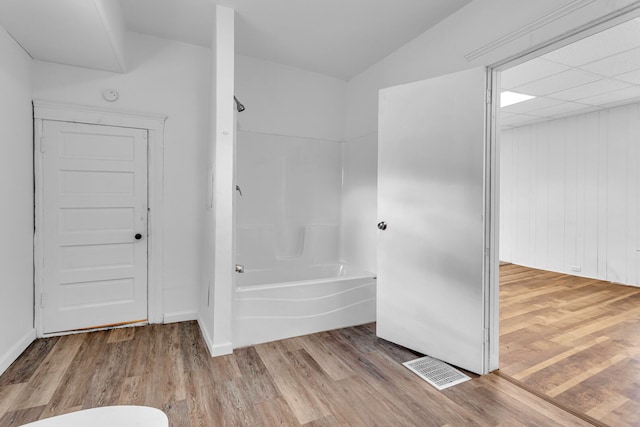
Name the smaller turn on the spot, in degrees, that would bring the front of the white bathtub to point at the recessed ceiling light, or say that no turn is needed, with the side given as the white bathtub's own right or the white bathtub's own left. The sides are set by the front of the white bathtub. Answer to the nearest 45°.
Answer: approximately 90° to the white bathtub's own left

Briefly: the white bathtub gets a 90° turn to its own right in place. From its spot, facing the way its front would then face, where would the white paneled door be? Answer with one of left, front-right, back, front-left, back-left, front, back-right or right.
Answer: front-right

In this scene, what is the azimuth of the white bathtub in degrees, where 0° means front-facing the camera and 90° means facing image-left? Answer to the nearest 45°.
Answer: approximately 315°

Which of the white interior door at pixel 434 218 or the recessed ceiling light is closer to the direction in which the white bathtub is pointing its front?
the white interior door

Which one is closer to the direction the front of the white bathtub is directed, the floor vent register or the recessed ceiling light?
the floor vent register

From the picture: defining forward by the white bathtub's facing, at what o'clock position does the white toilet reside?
The white toilet is roughly at 2 o'clock from the white bathtub.

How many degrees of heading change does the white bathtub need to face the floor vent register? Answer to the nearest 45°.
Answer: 0° — it already faces it
